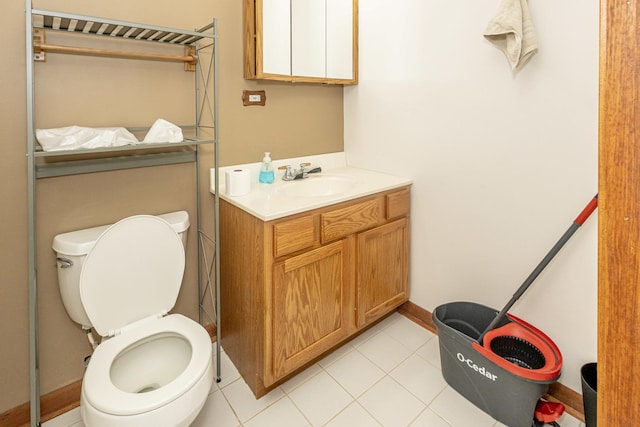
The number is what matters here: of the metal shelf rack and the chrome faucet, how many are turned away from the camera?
0

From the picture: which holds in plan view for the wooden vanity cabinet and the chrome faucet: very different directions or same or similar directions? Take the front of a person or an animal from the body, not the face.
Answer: same or similar directions

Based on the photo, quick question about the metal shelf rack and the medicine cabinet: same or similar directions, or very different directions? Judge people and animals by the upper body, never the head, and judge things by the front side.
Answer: same or similar directions

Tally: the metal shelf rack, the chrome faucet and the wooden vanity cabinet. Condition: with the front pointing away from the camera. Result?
0

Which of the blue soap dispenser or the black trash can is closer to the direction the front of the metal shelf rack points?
the black trash can

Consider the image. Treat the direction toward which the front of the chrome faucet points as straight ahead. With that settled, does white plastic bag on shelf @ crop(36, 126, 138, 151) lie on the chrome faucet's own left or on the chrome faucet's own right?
on the chrome faucet's own right

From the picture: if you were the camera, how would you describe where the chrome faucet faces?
facing the viewer and to the right of the viewer

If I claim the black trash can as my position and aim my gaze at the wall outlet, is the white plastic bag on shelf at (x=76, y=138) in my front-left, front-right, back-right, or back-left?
front-left

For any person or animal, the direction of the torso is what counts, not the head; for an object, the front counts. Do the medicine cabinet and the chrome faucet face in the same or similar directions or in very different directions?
same or similar directions

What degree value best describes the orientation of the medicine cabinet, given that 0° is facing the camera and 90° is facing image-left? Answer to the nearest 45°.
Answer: approximately 315°

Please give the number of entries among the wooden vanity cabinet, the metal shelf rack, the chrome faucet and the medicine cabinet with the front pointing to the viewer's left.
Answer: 0
